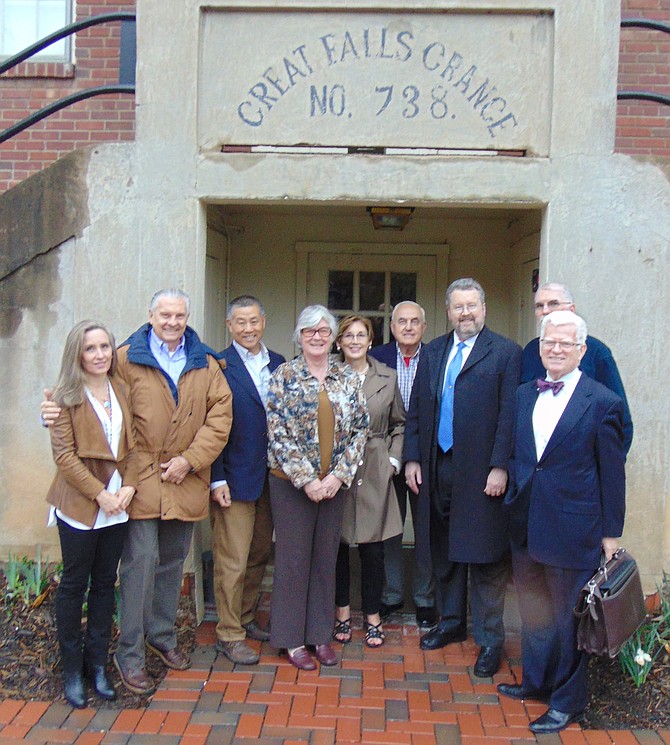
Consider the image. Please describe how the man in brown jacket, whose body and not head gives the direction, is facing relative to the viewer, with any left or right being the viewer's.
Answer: facing the viewer

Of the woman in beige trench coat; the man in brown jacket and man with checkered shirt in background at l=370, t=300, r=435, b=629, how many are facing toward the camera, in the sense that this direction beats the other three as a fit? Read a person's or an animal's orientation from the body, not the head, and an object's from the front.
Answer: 3

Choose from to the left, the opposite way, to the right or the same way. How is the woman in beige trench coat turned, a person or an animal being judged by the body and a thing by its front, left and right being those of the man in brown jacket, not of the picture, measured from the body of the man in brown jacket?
the same way

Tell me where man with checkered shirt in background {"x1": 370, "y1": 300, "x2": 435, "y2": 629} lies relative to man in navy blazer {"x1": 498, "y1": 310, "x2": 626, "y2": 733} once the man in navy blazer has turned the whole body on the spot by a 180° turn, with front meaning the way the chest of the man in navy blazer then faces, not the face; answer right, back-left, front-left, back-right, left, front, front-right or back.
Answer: left

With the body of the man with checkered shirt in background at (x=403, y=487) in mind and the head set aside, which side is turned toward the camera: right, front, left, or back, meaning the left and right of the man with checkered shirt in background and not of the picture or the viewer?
front

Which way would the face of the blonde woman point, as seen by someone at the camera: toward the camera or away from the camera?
toward the camera

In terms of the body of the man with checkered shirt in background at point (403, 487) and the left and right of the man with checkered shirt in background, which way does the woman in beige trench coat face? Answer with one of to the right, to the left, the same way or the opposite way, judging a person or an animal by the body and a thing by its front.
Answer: the same way

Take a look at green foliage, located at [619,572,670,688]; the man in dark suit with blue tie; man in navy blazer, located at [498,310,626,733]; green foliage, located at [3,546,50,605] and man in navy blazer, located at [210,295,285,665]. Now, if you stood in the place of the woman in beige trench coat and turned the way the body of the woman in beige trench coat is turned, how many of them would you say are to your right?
2

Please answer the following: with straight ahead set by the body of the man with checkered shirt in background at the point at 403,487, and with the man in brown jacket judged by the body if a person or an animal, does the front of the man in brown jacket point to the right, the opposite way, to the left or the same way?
the same way

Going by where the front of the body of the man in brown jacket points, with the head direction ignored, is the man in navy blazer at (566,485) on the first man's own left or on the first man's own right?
on the first man's own left

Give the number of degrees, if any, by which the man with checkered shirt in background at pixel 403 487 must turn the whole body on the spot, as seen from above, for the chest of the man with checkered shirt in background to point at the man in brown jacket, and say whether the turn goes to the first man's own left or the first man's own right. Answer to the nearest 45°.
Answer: approximately 45° to the first man's own right

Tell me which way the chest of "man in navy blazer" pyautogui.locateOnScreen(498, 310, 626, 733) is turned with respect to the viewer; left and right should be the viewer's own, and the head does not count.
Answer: facing the viewer and to the left of the viewer

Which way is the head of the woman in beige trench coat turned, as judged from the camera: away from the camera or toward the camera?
toward the camera
